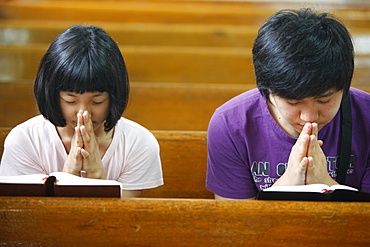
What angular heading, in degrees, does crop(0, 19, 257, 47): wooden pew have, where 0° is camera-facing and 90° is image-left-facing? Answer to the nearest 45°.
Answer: approximately 0°

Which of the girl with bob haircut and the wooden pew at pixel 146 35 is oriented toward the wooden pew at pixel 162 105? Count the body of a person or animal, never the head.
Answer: the wooden pew at pixel 146 35

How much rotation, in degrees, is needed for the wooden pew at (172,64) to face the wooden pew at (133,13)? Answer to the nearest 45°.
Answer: approximately 180°

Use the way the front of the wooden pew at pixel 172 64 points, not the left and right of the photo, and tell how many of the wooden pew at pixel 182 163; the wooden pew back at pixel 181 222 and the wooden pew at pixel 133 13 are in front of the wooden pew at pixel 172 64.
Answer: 2
